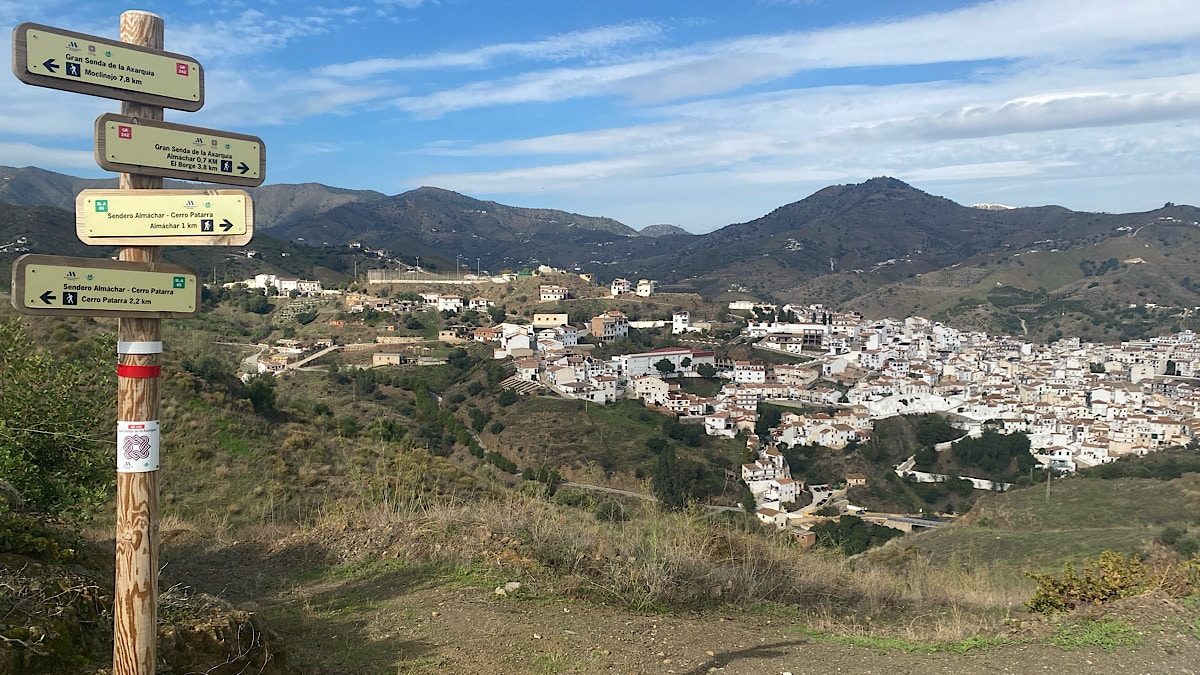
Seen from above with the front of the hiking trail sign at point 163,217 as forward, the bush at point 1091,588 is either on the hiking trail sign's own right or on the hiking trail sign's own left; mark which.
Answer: on the hiking trail sign's own left

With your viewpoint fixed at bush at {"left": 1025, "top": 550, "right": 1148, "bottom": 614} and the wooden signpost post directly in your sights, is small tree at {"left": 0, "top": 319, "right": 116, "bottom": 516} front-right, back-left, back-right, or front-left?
front-right

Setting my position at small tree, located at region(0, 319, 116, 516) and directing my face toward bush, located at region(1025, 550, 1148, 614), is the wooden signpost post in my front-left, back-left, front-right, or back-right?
front-right

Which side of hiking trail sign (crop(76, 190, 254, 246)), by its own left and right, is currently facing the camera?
front

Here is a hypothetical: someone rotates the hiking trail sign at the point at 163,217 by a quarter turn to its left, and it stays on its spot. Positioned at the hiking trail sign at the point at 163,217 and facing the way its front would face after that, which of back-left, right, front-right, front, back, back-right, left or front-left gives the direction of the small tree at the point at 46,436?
left
